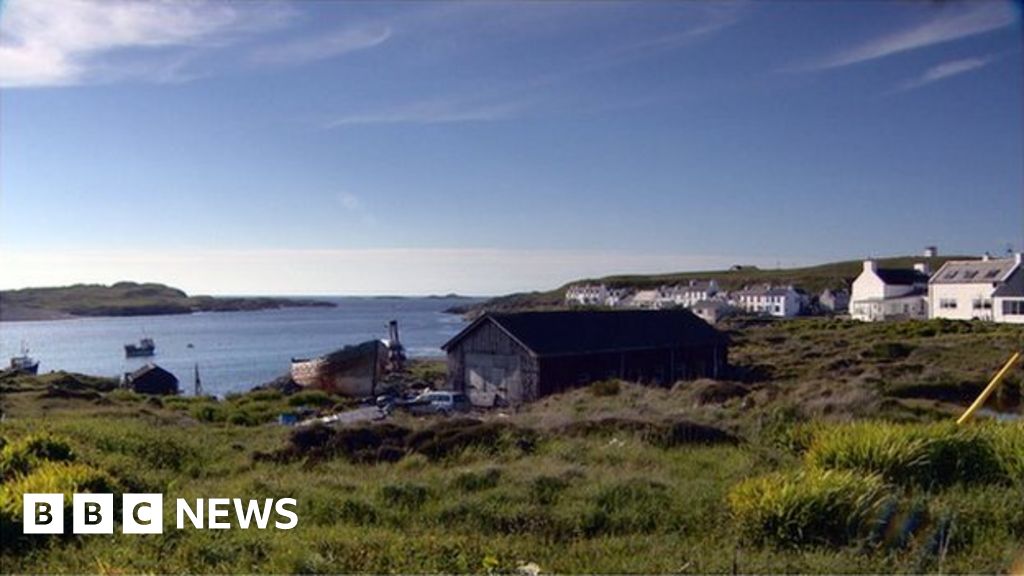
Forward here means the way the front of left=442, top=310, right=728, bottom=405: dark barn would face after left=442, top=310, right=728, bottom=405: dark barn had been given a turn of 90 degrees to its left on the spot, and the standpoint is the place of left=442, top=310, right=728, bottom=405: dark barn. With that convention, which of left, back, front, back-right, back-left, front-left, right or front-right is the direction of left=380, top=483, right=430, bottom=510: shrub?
front-right

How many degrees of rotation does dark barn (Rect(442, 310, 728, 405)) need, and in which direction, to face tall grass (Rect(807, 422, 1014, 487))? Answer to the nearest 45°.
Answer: approximately 45° to its left

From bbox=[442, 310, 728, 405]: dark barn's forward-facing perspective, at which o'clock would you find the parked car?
The parked car is roughly at 12 o'clock from the dark barn.

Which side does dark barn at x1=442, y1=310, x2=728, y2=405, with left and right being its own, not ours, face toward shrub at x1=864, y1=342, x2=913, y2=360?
back

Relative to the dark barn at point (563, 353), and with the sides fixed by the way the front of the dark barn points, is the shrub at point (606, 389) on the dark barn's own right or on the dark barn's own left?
on the dark barn's own left

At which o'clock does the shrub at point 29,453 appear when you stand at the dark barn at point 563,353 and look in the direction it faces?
The shrub is roughly at 11 o'clock from the dark barn.

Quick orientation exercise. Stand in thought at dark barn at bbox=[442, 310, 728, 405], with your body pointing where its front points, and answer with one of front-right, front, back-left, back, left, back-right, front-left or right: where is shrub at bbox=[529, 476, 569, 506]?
front-left

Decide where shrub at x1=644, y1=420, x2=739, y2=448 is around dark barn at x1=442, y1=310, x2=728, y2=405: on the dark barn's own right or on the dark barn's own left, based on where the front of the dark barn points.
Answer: on the dark barn's own left

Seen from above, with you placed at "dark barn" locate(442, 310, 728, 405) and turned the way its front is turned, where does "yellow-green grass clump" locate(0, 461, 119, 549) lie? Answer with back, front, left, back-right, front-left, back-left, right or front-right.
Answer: front-left

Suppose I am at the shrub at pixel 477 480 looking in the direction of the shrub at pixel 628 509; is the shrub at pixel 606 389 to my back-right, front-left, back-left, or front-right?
back-left

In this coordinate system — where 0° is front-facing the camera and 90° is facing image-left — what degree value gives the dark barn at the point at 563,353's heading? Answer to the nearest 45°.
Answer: approximately 45°
